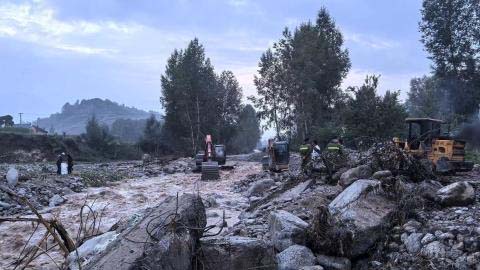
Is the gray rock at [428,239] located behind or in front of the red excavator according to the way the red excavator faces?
in front

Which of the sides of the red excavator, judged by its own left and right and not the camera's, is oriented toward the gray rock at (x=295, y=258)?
front

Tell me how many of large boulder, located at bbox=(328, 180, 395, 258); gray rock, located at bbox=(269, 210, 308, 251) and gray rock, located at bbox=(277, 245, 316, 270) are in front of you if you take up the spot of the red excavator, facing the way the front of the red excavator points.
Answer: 3

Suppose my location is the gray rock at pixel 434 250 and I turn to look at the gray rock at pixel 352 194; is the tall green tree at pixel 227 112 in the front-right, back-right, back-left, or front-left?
front-right

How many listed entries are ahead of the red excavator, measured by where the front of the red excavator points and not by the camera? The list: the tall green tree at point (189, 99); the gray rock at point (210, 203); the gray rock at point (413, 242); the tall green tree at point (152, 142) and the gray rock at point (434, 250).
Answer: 3

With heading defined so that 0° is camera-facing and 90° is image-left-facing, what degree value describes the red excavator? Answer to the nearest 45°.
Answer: approximately 0°

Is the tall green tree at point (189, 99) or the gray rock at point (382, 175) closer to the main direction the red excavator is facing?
the gray rock

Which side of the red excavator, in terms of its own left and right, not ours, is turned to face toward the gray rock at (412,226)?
front

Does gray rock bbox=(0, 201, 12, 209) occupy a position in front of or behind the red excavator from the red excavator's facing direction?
in front

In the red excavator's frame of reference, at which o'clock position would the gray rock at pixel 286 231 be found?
The gray rock is roughly at 12 o'clock from the red excavator.

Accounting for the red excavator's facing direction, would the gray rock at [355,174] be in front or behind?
in front

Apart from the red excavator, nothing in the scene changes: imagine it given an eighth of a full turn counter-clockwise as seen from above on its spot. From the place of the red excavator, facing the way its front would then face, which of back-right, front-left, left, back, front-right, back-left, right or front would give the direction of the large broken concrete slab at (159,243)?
front-right

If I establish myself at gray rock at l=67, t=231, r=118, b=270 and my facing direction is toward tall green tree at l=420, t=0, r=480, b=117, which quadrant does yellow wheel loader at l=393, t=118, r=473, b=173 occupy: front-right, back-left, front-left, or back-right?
front-right
